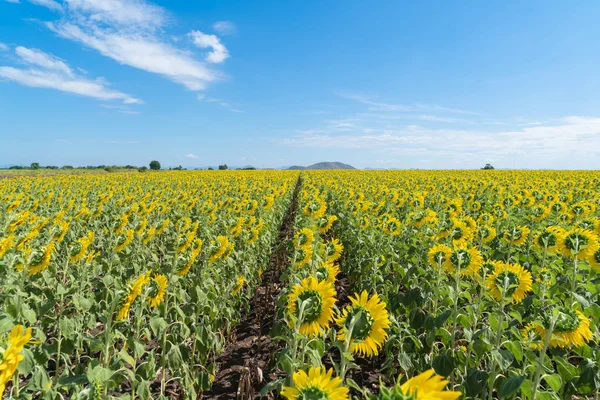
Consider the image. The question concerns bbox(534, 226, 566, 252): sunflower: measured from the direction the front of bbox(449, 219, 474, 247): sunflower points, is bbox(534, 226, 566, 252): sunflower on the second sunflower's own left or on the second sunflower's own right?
on the second sunflower's own right

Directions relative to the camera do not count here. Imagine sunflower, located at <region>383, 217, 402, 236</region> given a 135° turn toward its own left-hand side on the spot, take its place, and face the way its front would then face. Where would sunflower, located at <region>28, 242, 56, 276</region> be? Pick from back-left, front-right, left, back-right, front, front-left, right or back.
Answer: front

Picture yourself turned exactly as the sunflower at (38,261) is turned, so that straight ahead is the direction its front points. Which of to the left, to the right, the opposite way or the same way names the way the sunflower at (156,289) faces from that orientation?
the same way

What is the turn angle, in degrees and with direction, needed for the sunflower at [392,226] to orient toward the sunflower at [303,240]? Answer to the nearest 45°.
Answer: approximately 135° to its left

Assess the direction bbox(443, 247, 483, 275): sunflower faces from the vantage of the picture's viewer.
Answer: facing away from the viewer

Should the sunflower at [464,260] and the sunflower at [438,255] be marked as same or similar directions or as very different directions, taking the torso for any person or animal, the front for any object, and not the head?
same or similar directions

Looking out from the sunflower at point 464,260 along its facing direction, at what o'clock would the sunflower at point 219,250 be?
the sunflower at point 219,250 is roughly at 9 o'clock from the sunflower at point 464,260.

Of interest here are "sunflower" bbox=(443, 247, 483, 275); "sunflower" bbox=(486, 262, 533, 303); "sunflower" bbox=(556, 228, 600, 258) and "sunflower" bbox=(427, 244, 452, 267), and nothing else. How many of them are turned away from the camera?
4

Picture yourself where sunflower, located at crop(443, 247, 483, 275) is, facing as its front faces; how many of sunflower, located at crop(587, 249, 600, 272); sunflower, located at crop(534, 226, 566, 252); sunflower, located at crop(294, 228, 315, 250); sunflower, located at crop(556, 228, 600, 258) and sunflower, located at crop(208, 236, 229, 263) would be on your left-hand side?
2

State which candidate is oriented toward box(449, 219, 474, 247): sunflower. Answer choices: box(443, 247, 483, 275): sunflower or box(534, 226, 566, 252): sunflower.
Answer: box(443, 247, 483, 275): sunflower

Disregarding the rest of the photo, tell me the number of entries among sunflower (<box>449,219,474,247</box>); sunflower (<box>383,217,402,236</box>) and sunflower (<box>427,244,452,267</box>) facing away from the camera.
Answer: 3

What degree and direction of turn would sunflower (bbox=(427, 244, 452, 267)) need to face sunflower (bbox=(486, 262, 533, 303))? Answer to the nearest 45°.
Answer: approximately 135° to its right

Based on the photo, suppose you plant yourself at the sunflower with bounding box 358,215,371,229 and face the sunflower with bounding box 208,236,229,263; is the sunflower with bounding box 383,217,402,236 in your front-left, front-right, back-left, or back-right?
front-left

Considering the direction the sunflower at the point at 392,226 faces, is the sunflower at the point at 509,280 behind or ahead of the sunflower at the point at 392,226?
behind

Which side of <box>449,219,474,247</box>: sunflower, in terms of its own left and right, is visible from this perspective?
back

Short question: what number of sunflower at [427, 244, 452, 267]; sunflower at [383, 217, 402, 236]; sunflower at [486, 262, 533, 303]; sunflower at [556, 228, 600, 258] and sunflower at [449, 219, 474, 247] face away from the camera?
5

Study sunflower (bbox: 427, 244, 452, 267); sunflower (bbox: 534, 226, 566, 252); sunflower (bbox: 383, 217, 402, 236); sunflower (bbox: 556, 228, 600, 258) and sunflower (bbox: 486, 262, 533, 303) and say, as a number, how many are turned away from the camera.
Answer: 5

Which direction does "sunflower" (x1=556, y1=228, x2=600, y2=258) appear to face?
away from the camera

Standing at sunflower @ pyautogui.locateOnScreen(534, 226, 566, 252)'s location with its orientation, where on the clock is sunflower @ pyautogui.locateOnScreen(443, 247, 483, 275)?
sunflower @ pyautogui.locateOnScreen(443, 247, 483, 275) is roughly at 7 o'clock from sunflower @ pyautogui.locateOnScreen(534, 226, 566, 252).

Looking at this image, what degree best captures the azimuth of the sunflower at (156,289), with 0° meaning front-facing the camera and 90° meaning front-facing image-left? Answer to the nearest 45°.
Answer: approximately 225°

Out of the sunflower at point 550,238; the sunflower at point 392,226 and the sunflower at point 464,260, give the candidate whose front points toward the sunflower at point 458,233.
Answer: the sunflower at point 464,260

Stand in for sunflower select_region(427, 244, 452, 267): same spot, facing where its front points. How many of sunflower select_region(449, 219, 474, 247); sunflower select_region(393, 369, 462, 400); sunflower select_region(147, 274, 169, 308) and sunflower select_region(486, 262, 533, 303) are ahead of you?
1

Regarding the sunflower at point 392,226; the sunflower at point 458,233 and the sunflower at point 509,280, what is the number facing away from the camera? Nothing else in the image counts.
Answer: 3

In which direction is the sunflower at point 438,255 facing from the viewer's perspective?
away from the camera

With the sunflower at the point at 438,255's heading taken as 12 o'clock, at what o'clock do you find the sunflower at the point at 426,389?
the sunflower at the point at 426,389 is roughly at 6 o'clock from the sunflower at the point at 438,255.
